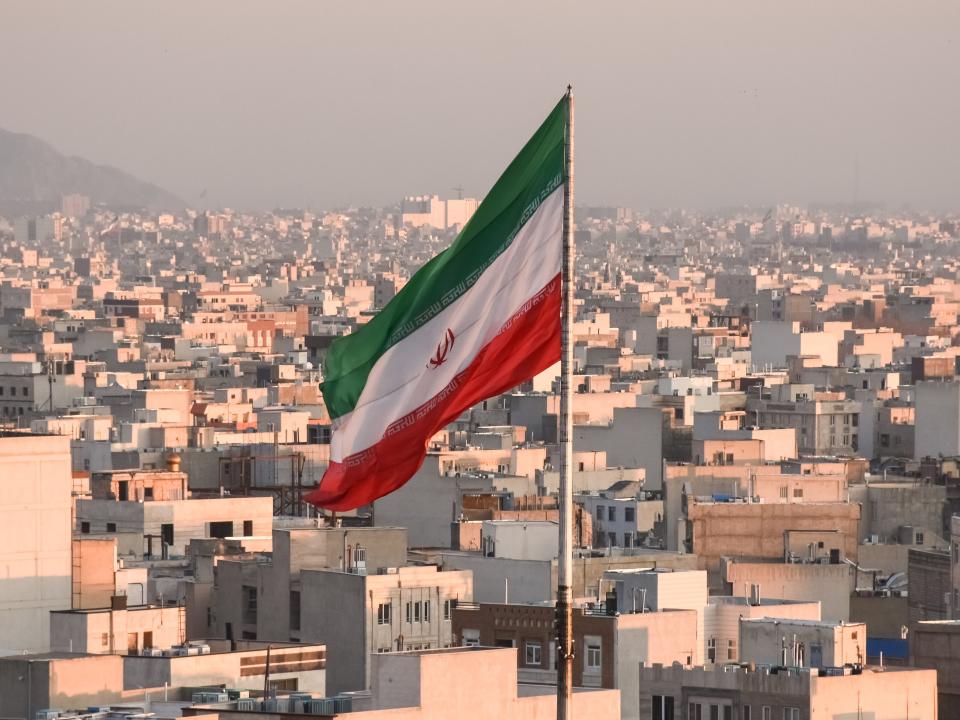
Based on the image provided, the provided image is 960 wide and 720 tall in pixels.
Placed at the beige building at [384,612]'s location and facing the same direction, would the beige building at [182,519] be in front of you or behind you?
behind

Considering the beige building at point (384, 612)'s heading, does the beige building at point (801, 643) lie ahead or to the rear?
ahead

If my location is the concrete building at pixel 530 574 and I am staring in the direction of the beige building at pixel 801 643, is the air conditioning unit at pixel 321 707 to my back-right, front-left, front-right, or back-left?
front-right

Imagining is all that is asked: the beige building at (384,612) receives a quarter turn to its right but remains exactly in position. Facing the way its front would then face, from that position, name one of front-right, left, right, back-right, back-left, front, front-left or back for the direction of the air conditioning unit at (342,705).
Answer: front-left

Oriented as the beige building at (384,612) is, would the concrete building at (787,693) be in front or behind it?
in front

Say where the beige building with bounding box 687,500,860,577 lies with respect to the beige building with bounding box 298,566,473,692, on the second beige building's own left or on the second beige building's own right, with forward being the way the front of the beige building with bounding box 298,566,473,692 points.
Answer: on the second beige building's own left

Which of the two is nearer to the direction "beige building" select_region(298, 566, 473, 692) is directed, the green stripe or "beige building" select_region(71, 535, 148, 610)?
the green stripe

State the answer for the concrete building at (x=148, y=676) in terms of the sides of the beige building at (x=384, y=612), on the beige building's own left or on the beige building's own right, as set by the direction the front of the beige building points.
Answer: on the beige building's own right

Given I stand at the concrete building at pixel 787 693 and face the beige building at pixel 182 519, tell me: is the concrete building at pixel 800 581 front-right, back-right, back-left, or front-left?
front-right

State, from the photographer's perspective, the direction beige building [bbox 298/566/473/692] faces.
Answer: facing the viewer and to the right of the viewer
